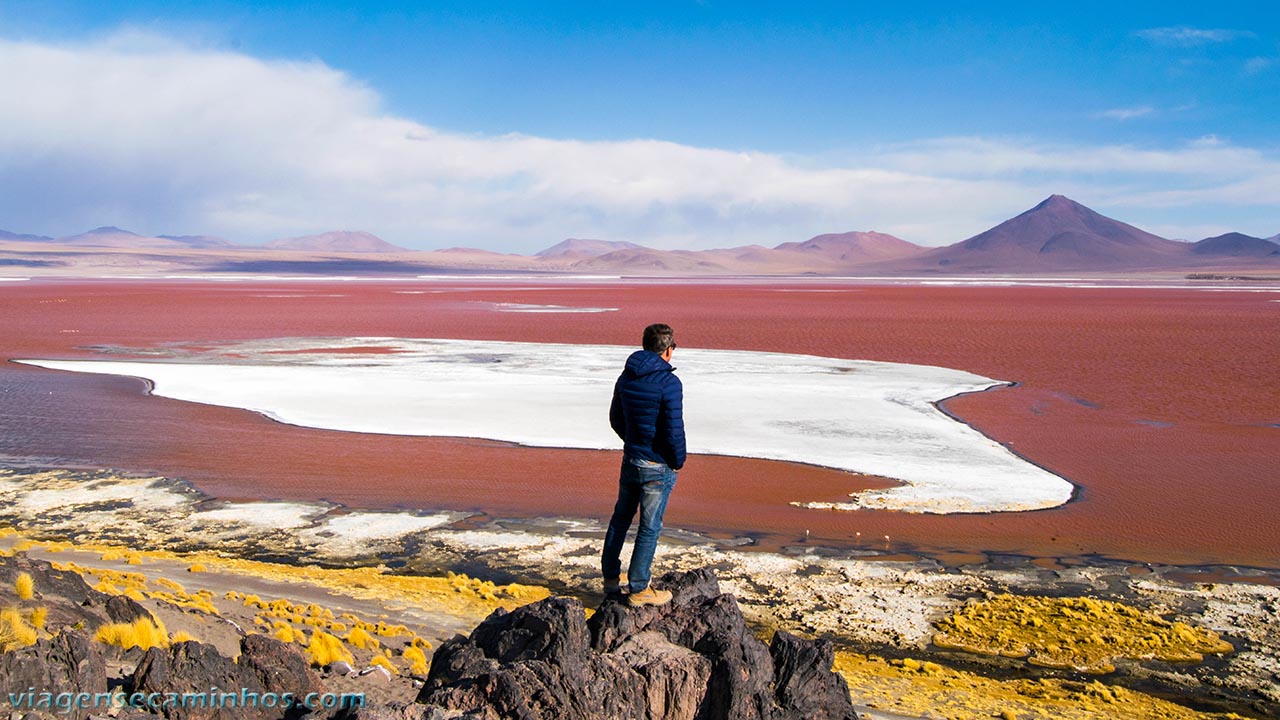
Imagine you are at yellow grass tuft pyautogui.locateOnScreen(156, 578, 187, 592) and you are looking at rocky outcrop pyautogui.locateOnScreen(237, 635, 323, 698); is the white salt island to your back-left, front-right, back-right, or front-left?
back-left

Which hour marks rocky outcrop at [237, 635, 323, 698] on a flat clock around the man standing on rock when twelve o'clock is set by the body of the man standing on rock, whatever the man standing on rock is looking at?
The rocky outcrop is roughly at 7 o'clock from the man standing on rock.

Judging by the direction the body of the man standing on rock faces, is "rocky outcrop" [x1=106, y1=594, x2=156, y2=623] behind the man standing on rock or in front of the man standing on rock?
behind

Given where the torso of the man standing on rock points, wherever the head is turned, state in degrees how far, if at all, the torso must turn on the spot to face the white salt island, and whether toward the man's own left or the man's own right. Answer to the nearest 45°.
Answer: approximately 45° to the man's own left

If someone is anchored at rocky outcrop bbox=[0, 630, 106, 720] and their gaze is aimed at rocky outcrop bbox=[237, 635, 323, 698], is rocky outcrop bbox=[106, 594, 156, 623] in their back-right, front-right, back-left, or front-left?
front-left

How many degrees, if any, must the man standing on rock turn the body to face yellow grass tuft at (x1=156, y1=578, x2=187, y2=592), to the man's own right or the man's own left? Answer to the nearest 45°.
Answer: approximately 90° to the man's own left

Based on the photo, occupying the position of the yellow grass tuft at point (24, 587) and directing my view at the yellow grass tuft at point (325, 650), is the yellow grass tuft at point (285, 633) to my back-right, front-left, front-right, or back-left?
front-left

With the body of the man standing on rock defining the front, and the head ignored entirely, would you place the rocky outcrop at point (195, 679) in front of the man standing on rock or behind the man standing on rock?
behind

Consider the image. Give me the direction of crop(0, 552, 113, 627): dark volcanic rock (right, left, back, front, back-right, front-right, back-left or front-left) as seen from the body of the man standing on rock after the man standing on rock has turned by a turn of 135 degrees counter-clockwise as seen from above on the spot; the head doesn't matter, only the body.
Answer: front

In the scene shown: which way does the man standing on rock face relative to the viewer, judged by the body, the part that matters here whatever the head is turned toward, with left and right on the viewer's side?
facing away from the viewer and to the right of the viewer

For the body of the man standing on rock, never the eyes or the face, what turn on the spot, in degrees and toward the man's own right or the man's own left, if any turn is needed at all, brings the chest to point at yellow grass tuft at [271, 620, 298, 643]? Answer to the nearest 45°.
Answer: approximately 135° to the man's own left

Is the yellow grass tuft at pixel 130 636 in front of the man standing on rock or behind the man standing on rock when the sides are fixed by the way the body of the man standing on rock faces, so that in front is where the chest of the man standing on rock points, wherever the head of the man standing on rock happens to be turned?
behind

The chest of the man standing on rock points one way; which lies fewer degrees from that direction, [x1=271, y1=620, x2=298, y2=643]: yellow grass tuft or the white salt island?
the white salt island

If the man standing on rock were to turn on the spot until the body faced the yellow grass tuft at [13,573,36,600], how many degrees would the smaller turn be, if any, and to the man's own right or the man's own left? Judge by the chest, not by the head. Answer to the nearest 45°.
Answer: approximately 135° to the man's own left
